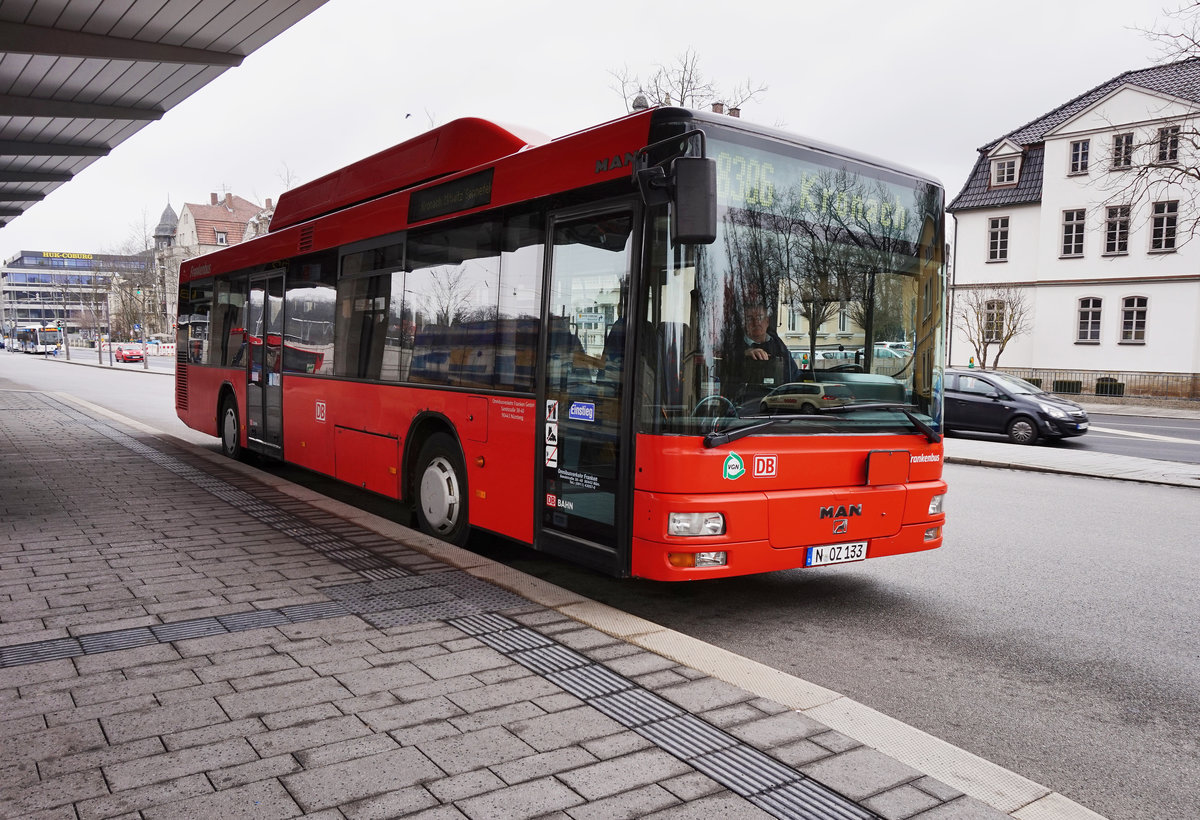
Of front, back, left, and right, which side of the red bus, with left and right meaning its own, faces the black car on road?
left

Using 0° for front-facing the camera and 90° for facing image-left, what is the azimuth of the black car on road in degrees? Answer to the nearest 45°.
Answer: approximately 315°

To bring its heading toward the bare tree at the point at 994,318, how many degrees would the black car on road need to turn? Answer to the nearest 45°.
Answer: approximately 135° to its left

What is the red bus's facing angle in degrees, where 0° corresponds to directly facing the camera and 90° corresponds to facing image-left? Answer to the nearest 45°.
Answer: approximately 315°

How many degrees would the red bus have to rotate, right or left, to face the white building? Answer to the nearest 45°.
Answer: approximately 90° to its left

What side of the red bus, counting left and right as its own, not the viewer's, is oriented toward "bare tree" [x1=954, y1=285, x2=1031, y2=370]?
left
